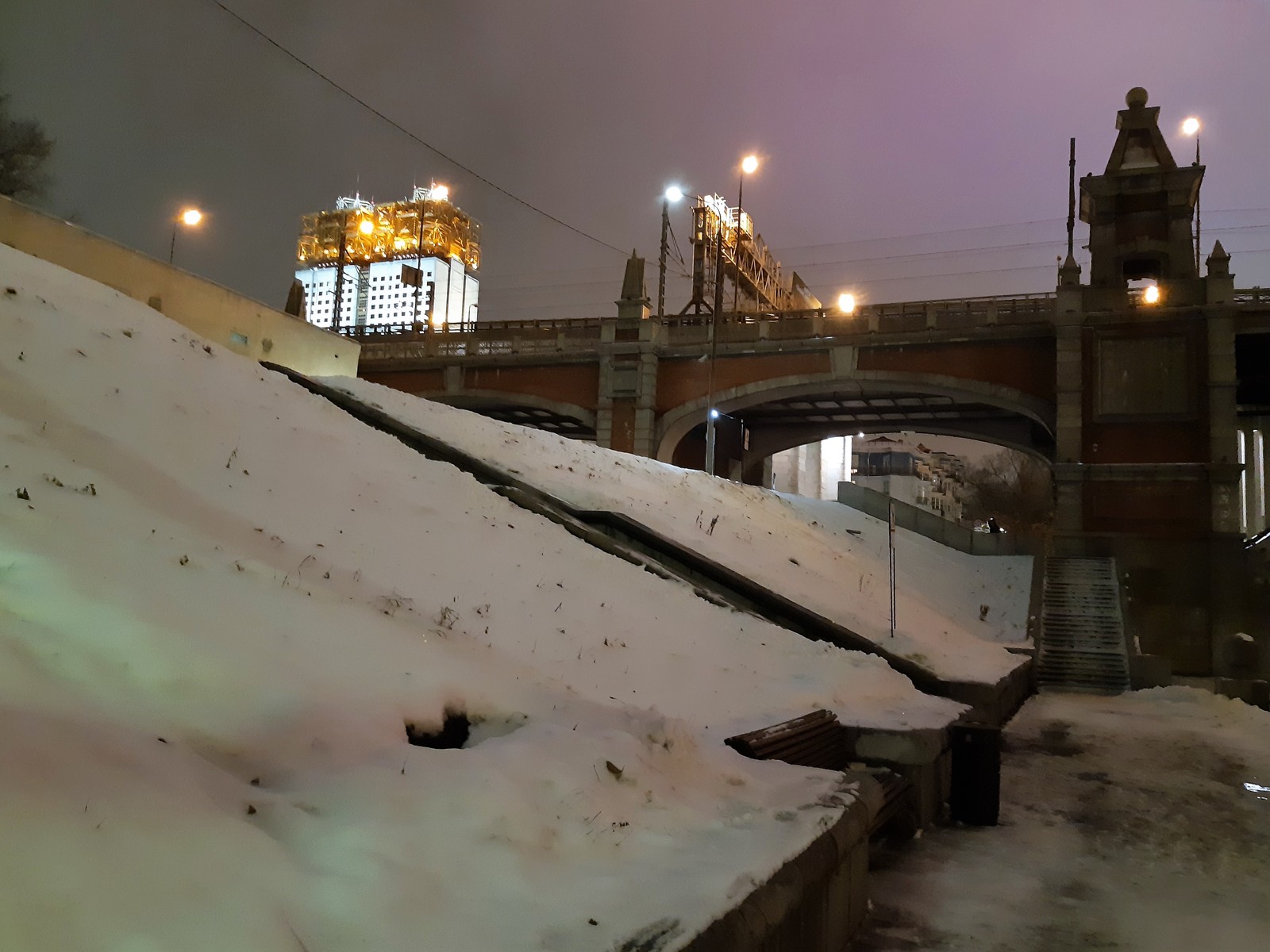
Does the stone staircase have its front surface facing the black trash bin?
yes

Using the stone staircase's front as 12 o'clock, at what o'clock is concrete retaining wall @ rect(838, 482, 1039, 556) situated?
The concrete retaining wall is roughly at 5 o'clock from the stone staircase.

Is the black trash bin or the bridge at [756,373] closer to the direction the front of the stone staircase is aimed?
the black trash bin

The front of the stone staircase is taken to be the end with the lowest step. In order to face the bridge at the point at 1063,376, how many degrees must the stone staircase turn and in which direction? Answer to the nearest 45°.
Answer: approximately 180°

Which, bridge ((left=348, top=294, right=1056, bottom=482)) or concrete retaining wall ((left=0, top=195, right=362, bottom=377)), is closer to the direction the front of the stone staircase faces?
the concrete retaining wall

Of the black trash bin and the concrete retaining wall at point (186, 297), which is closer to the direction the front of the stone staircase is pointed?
the black trash bin

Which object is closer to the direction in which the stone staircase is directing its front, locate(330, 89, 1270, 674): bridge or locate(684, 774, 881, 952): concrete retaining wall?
the concrete retaining wall

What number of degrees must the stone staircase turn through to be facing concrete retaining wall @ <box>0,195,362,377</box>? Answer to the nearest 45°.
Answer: approximately 45° to its right

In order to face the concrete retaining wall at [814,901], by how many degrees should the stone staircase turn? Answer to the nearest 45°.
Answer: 0° — it already faces it

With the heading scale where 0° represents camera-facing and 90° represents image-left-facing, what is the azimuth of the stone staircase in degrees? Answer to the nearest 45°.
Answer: approximately 0°
